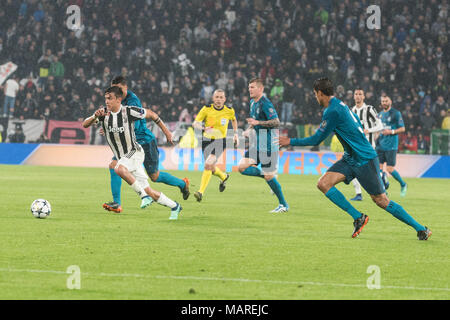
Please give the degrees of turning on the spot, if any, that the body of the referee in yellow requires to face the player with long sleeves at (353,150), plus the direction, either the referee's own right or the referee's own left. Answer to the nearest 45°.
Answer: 0° — they already face them

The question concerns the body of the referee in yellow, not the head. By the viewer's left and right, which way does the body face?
facing the viewer

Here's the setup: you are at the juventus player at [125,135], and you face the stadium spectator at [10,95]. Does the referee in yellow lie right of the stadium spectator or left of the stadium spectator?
right

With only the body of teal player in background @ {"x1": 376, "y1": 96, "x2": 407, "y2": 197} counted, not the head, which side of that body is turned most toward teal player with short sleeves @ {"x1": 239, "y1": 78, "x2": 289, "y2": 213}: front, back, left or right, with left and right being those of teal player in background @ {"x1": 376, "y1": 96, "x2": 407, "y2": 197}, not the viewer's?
front

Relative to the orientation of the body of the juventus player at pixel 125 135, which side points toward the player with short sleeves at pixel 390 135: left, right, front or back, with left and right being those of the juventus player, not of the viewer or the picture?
back

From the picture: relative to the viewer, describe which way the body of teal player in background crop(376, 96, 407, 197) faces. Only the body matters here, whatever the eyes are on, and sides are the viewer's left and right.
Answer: facing the viewer and to the left of the viewer

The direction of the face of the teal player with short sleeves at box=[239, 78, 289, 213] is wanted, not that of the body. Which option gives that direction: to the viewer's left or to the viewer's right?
to the viewer's left

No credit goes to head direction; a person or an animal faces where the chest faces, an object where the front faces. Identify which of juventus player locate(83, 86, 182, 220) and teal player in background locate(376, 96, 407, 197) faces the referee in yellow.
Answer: the teal player in background

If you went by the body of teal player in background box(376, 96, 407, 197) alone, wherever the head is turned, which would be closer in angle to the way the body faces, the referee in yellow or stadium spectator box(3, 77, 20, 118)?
the referee in yellow

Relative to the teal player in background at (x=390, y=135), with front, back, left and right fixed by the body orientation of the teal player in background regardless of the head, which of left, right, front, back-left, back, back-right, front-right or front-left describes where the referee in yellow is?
front

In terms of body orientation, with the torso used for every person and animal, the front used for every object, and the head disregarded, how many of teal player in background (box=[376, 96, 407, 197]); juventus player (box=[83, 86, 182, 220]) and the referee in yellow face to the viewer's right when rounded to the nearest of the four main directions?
0

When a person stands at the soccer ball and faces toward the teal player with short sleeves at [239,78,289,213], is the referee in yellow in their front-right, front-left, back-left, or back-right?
front-left

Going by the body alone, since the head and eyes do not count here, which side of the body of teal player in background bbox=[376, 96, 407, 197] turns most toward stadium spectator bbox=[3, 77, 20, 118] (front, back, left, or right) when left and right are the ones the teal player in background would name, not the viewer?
right
